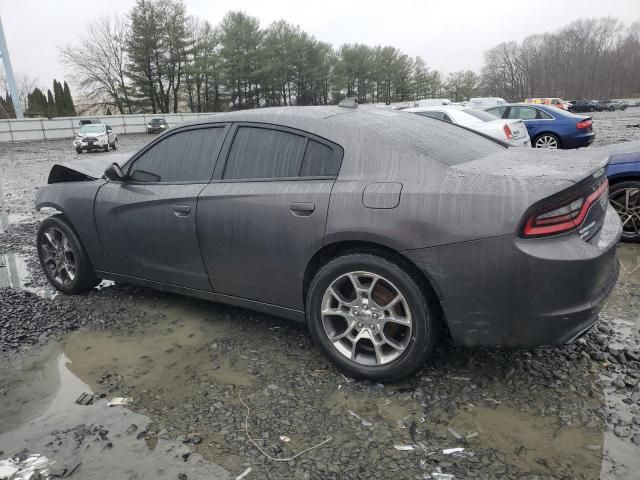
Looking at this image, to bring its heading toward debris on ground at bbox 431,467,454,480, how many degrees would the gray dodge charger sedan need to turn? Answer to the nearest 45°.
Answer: approximately 135° to its left

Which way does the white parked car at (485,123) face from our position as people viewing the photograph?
facing away from the viewer and to the left of the viewer

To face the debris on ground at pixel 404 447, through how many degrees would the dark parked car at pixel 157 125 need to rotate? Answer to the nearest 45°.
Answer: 0° — it already faces it

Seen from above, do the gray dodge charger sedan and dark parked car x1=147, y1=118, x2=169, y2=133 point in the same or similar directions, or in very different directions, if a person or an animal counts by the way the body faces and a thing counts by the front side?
very different directions

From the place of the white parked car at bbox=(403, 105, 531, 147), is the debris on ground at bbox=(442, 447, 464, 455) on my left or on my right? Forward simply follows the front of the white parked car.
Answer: on my left

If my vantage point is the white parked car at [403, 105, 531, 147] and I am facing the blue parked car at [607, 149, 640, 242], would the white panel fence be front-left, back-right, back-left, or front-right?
back-right

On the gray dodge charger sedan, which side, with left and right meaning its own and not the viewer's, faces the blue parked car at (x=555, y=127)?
right

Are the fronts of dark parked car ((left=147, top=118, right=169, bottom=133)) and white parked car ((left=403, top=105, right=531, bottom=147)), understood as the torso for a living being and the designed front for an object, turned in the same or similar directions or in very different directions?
very different directions

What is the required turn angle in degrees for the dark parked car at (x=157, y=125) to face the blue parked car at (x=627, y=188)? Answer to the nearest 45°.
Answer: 0° — it already faces it

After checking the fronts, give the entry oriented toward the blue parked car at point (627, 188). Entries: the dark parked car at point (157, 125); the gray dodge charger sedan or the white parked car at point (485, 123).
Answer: the dark parked car
